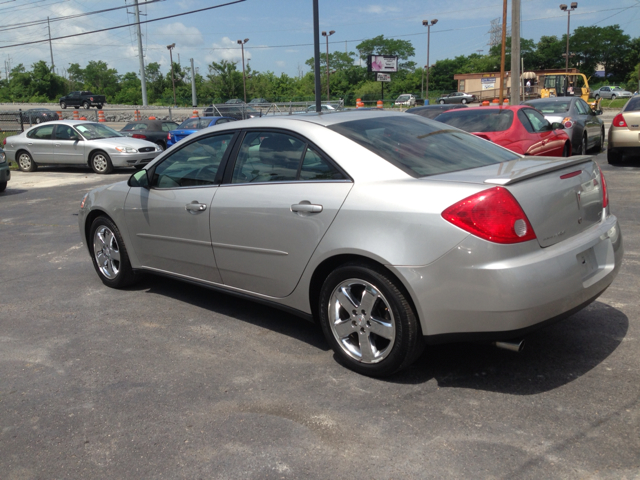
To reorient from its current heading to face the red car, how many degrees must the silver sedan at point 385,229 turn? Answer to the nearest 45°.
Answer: approximately 45° to its right

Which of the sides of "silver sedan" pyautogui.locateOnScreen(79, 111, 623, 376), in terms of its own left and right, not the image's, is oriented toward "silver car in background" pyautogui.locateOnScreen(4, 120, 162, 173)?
front

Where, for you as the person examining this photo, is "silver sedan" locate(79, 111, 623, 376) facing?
facing away from the viewer and to the left of the viewer

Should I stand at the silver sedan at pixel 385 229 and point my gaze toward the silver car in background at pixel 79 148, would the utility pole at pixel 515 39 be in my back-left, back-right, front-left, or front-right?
front-right

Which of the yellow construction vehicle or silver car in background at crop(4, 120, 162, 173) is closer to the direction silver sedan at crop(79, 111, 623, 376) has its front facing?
the silver car in background

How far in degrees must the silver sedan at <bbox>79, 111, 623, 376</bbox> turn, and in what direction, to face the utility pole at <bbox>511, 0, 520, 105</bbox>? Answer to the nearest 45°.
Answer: approximately 45° to its right

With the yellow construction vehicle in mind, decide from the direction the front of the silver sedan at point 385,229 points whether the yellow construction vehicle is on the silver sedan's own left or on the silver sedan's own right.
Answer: on the silver sedan's own right
